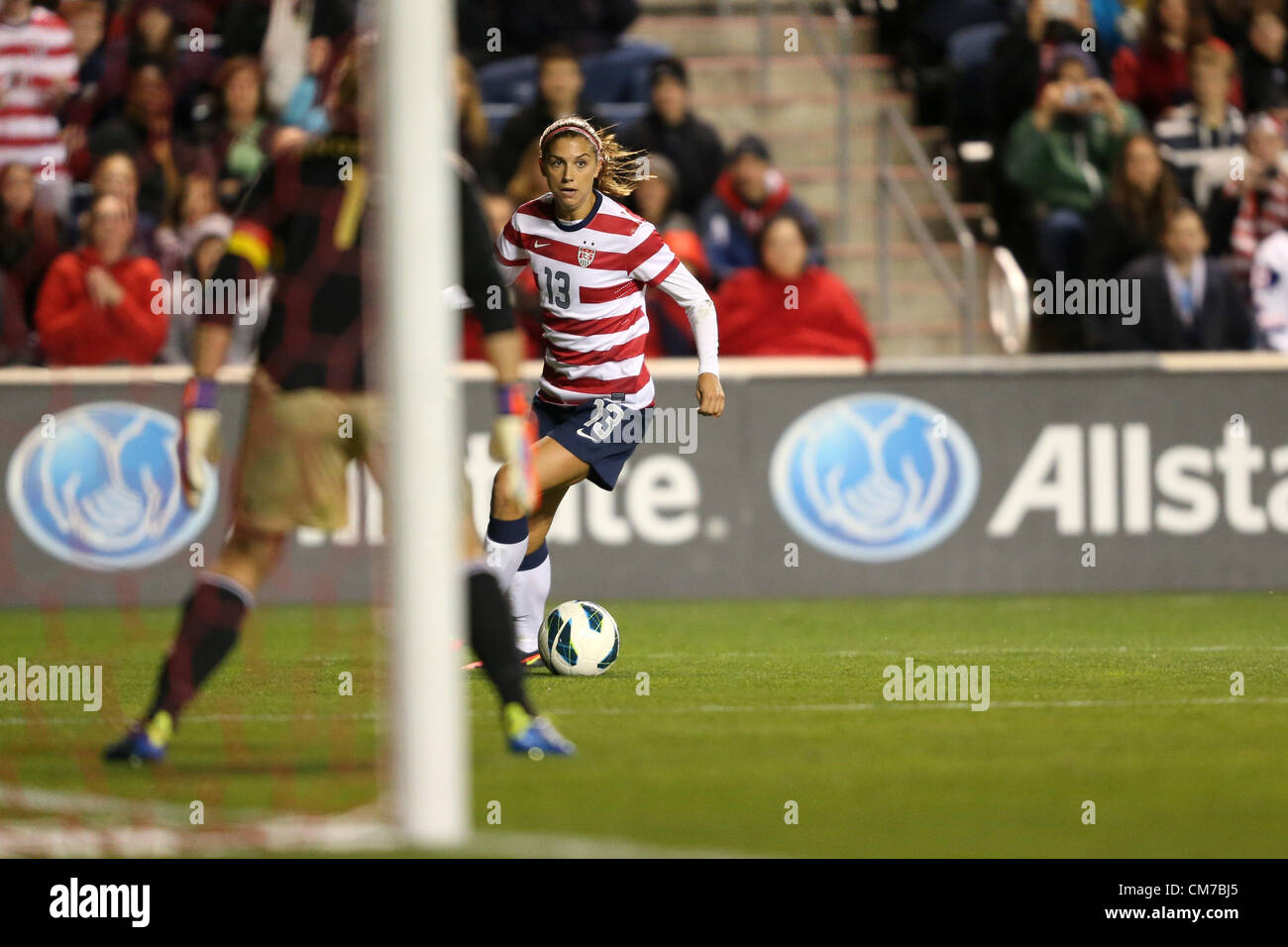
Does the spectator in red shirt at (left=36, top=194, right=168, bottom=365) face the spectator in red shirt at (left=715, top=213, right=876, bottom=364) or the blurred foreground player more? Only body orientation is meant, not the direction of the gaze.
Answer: the blurred foreground player

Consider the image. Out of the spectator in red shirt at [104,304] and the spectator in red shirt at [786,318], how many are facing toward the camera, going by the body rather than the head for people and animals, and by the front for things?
2

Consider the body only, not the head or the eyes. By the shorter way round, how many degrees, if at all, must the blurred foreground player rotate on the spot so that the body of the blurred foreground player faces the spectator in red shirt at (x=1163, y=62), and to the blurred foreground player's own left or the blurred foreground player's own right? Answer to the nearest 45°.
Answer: approximately 45° to the blurred foreground player's own right

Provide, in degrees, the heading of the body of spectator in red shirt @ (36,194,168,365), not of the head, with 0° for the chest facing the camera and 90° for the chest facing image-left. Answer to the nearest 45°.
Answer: approximately 0°

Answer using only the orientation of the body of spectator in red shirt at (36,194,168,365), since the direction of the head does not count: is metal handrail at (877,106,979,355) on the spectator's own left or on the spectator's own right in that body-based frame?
on the spectator's own left

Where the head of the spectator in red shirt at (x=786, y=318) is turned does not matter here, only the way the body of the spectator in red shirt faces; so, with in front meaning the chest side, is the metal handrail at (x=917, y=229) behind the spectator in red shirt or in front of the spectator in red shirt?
behind

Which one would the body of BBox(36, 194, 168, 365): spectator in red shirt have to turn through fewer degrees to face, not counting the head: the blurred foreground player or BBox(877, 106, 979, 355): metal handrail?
the blurred foreground player

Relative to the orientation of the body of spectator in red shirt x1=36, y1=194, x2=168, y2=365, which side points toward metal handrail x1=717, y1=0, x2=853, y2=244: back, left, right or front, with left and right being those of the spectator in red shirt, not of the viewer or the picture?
left

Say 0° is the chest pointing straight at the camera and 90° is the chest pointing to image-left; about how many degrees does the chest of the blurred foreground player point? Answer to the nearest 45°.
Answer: approximately 180°

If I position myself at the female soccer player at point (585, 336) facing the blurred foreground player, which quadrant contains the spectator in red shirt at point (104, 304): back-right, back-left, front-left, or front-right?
back-right

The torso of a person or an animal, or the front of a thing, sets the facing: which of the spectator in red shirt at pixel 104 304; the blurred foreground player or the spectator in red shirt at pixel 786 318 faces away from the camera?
the blurred foreground player
